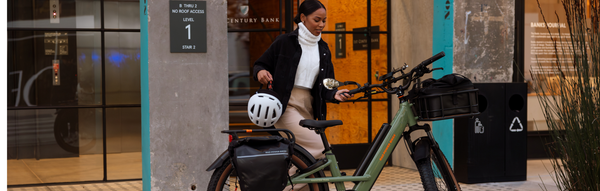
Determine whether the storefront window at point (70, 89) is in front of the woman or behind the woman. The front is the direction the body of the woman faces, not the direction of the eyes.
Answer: behind

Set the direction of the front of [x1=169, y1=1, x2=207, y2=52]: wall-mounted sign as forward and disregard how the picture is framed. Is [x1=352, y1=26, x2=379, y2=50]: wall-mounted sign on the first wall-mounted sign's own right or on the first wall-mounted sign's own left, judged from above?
on the first wall-mounted sign's own left

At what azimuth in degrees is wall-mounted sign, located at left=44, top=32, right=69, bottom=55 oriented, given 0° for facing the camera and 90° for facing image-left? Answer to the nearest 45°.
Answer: approximately 0°

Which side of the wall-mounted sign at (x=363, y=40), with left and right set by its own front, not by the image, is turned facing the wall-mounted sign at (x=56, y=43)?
right

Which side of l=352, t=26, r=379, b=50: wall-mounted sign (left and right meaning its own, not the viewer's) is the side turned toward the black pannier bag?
front

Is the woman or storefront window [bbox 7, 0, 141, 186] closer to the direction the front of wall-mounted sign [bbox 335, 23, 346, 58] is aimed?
the woman

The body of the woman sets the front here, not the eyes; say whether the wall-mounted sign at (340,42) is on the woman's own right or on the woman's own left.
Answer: on the woman's own left

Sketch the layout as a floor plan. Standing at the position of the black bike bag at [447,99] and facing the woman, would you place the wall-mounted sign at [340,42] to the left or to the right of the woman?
right

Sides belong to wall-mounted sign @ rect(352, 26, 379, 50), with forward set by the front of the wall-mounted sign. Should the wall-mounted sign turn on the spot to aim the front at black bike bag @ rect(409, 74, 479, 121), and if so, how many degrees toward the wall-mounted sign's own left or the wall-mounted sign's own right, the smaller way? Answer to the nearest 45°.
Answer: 0° — it already faces it

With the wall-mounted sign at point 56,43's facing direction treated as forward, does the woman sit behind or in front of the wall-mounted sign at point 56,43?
in front

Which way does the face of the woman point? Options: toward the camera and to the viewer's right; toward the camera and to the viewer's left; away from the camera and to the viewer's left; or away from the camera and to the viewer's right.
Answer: toward the camera and to the viewer's right
